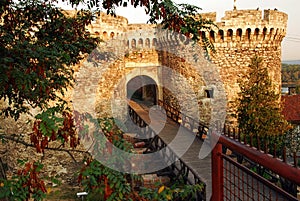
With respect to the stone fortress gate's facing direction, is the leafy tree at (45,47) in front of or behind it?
in front

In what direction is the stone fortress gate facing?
toward the camera

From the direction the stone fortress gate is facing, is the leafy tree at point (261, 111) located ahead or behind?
ahead

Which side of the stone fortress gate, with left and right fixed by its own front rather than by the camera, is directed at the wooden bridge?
front
